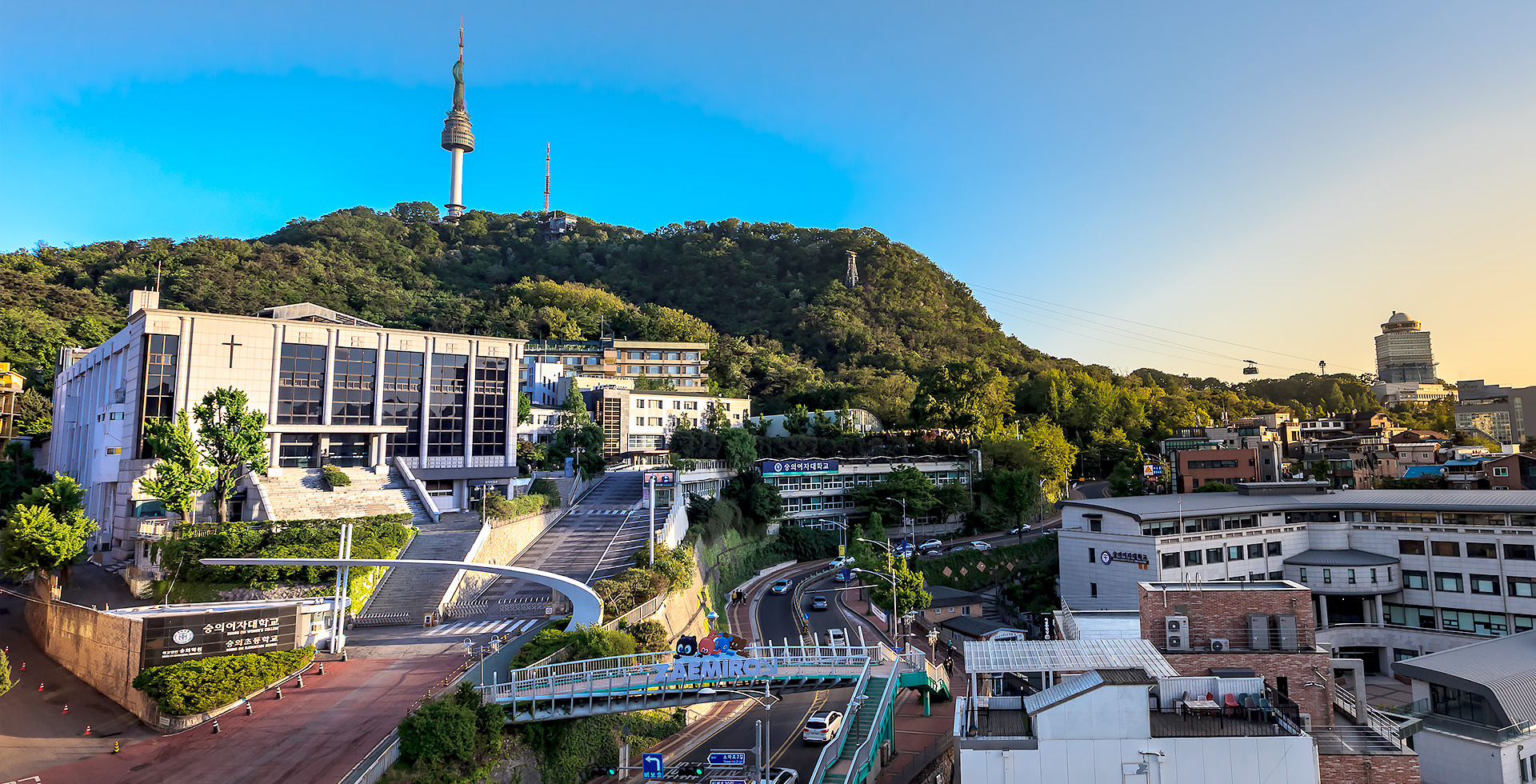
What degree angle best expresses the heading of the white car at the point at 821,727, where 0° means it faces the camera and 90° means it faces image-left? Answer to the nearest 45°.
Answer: approximately 225°

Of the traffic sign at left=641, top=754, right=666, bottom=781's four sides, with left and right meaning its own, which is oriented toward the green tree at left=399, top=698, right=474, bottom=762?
right

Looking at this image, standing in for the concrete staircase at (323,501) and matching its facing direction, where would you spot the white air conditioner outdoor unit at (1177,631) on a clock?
The white air conditioner outdoor unit is roughly at 11 o'clock from the concrete staircase.

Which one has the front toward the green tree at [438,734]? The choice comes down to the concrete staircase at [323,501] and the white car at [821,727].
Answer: the concrete staircase

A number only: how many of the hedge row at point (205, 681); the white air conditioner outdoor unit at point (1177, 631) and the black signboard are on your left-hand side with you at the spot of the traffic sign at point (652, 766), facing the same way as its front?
1

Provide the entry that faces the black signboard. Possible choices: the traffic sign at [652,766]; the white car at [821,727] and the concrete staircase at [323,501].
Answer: the concrete staircase

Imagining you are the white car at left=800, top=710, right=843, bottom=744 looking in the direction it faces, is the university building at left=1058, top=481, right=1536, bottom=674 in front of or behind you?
in front

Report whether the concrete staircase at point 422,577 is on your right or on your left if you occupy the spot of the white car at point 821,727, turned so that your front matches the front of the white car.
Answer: on your left

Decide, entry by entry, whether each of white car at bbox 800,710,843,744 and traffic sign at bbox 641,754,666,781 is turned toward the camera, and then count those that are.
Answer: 1

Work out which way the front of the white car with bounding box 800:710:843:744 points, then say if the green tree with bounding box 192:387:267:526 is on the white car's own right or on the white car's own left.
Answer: on the white car's own left

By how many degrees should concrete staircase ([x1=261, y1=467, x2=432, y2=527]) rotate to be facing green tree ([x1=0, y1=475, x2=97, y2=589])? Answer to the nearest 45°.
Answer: approximately 45° to its right

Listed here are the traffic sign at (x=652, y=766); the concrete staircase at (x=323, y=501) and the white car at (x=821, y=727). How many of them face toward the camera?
2

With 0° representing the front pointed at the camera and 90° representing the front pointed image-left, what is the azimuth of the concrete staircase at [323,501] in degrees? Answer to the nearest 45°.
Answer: approximately 0°

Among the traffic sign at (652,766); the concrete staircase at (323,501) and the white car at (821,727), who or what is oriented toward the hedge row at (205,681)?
the concrete staircase
